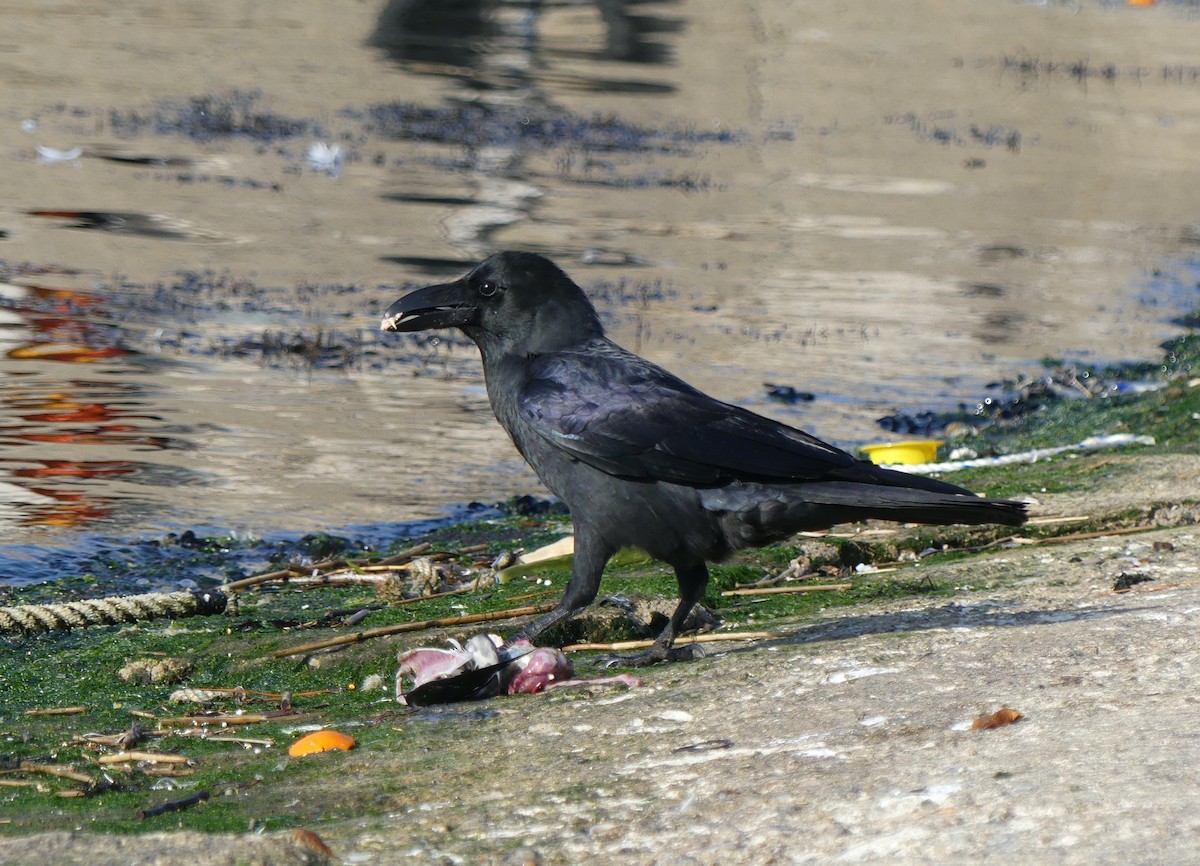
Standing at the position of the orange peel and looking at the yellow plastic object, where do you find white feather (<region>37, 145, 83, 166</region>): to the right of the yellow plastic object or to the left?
left

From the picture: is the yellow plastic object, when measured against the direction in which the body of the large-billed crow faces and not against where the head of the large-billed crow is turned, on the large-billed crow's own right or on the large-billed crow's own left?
on the large-billed crow's own right

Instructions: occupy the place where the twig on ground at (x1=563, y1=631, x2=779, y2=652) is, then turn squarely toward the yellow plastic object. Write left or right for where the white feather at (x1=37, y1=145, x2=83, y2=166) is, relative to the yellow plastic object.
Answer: left

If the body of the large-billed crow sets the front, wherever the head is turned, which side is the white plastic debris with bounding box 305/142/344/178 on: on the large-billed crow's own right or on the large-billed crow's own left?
on the large-billed crow's own right

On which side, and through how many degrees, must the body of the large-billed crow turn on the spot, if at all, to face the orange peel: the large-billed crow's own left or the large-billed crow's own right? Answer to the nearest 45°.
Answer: approximately 45° to the large-billed crow's own left

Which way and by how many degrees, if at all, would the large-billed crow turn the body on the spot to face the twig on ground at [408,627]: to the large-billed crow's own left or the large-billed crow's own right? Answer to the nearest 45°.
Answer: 0° — it already faces it

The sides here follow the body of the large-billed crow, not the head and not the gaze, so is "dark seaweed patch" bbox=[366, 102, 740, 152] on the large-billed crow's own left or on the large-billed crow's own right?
on the large-billed crow's own right

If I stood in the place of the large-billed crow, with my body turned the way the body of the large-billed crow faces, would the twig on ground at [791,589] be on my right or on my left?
on my right

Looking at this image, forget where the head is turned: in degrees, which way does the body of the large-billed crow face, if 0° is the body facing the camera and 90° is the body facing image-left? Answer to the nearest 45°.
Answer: approximately 90°
